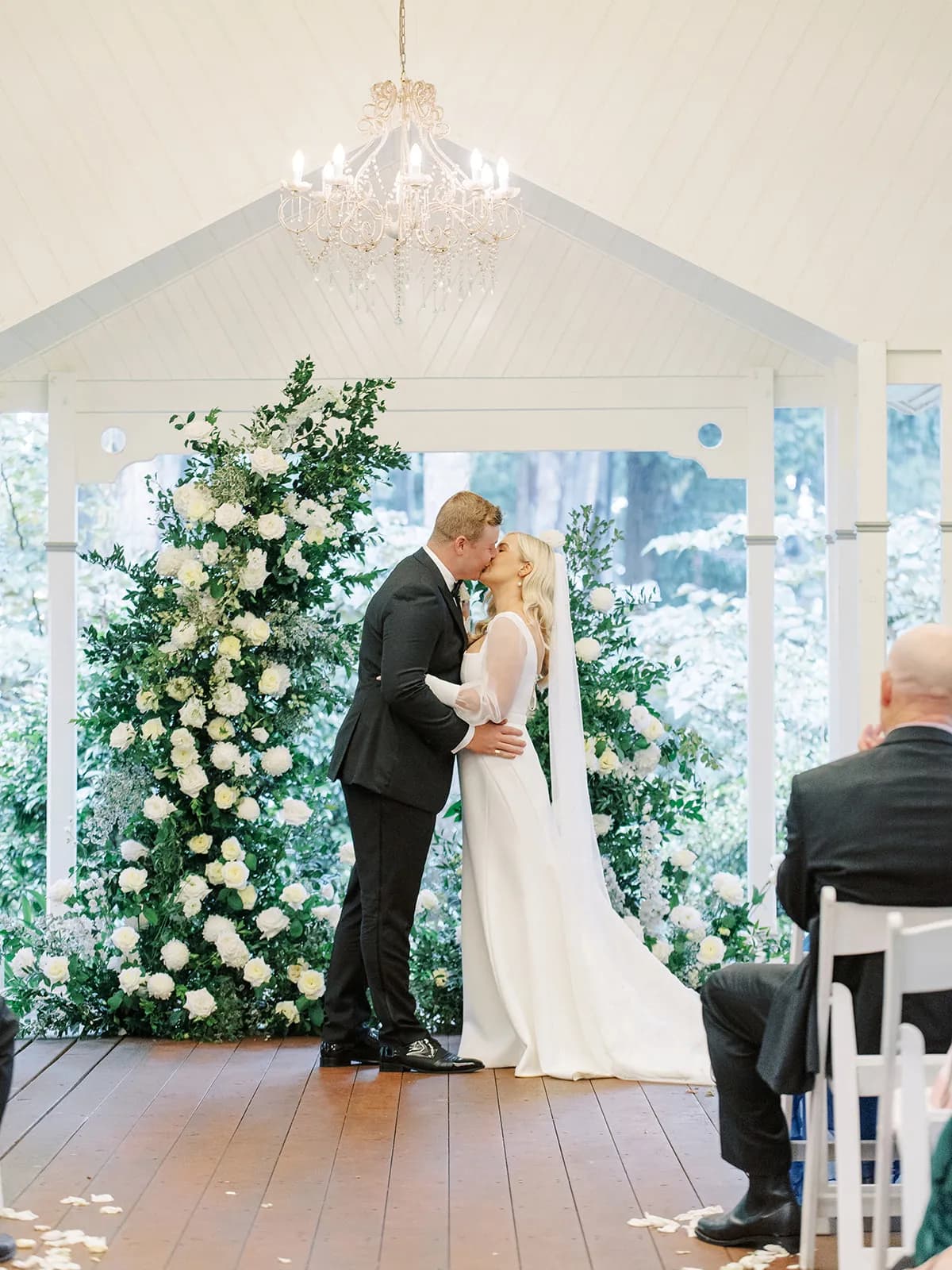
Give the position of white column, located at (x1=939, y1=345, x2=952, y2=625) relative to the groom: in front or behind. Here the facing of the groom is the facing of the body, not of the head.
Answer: in front

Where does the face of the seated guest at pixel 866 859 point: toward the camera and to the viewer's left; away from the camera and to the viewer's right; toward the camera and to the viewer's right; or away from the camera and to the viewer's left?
away from the camera and to the viewer's left

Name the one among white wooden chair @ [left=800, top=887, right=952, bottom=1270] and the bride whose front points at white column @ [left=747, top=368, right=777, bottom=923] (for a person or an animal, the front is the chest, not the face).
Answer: the white wooden chair

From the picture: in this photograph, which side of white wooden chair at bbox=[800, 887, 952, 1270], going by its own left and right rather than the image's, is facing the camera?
back

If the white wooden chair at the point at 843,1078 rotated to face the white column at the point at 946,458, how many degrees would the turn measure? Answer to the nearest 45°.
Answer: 0° — it already faces it

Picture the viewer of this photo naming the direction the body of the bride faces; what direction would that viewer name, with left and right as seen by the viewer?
facing to the left of the viewer

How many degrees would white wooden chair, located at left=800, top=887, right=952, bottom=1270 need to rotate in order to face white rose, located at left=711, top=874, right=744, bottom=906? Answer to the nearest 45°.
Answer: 0° — it already faces it

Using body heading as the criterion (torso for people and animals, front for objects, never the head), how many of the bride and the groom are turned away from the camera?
0

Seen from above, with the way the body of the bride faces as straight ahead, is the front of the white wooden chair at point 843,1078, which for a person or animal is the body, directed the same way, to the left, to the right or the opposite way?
to the right

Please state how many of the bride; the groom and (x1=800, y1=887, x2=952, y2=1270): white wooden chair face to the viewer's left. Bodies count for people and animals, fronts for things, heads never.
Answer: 1

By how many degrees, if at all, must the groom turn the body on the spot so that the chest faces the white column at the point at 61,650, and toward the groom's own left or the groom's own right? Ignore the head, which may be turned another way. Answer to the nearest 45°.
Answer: approximately 135° to the groom's own left

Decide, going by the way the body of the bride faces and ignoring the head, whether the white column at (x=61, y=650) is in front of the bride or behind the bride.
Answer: in front

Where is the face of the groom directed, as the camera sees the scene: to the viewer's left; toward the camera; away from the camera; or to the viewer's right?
to the viewer's right

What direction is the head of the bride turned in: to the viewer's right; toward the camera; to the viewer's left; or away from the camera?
to the viewer's left

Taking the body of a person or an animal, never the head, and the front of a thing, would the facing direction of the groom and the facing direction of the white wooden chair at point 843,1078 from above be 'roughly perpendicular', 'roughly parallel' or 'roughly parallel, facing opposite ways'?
roughly perpendicular

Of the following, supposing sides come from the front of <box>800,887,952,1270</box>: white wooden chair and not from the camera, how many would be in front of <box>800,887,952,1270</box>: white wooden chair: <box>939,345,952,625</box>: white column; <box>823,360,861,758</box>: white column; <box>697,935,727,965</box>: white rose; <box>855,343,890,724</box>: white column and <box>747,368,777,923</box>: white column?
5

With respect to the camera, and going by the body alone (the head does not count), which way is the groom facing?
to the viewer's right
